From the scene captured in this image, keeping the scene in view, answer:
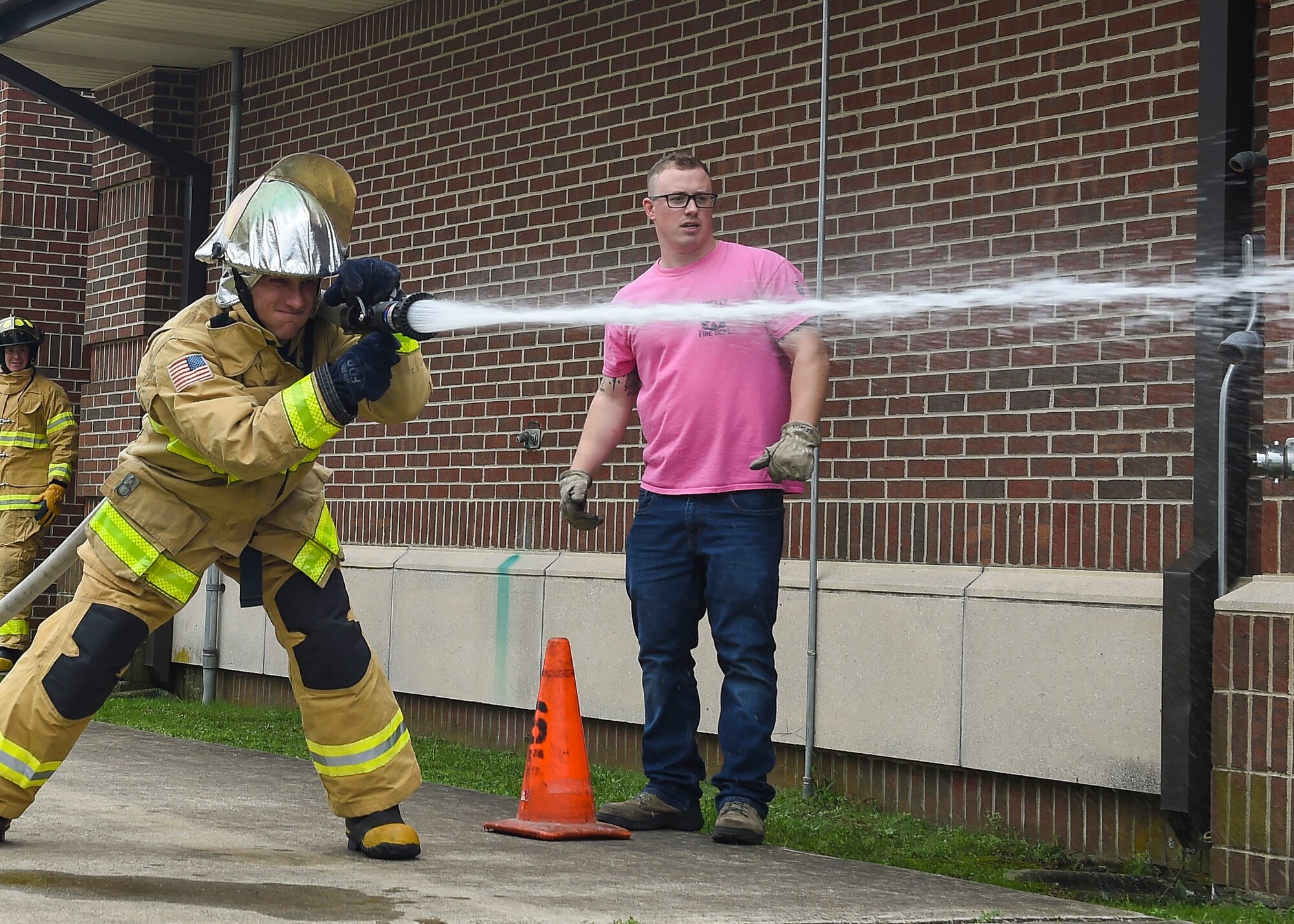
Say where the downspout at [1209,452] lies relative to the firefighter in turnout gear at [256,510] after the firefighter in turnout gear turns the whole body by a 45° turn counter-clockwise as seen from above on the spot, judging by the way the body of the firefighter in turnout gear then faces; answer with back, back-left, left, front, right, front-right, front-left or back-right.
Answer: front

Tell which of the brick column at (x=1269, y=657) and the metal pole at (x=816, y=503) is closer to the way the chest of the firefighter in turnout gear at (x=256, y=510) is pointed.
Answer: the brick column

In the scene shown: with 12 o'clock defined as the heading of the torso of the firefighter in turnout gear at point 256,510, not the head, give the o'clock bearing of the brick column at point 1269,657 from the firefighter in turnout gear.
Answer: The brick column is roughly at 11 o'clock from the firefighter in turnout gear.

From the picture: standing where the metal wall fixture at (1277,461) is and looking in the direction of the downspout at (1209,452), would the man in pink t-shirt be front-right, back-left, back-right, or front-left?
front-left

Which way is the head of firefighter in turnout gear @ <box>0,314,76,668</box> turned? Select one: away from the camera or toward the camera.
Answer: toward the camera

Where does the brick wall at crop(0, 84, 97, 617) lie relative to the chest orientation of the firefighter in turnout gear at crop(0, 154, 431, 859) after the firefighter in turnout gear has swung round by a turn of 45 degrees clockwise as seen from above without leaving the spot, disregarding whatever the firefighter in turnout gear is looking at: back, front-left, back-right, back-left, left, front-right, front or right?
back

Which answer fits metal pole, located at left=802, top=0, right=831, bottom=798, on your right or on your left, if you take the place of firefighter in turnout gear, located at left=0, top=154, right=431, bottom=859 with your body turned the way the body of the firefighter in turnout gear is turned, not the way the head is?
on your left

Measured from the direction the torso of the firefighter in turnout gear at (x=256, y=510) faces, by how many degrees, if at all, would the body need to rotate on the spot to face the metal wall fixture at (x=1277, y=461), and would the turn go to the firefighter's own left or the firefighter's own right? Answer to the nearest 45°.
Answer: approximately 45° to the firefighter's own left

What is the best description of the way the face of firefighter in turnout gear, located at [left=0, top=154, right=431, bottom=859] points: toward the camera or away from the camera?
toward the camera

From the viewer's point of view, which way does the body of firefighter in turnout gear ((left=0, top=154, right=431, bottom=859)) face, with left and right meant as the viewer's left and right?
facing the viewer and to the right of the viewer

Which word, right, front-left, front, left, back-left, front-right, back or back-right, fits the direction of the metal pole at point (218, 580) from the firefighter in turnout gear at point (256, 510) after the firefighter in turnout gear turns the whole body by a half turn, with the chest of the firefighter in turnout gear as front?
front-right

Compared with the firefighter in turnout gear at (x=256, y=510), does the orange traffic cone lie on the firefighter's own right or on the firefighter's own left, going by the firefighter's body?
on the firefighter's own left

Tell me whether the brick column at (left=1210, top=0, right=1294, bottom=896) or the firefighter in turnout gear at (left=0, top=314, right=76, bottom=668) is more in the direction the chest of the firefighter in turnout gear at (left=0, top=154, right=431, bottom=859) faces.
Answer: the brick column
